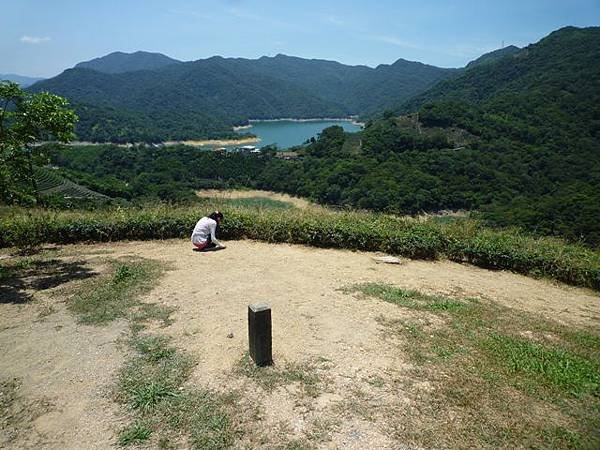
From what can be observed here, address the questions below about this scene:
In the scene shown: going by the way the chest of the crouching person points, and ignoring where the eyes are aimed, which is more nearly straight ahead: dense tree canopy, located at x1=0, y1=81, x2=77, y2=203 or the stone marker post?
the stone marker post

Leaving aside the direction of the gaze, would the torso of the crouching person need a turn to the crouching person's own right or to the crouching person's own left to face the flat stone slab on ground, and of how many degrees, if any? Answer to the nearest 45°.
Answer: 0° — they already face it

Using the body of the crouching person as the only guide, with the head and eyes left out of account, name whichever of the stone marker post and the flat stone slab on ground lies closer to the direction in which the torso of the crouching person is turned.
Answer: the flat stone slab on ground

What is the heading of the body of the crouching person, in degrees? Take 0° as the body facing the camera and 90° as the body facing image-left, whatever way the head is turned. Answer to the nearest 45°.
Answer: approximately 270°

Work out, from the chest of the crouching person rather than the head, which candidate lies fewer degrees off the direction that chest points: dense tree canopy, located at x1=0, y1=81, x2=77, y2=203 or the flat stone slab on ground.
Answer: the flat stone slab on ground

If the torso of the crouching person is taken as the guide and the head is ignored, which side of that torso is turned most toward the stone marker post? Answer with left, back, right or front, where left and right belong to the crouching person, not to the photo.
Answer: right

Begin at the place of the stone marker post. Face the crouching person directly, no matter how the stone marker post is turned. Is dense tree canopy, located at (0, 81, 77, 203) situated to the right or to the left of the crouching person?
left
